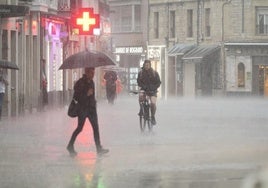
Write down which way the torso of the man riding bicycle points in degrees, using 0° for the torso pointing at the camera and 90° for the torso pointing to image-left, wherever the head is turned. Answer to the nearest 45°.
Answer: approximately 0°

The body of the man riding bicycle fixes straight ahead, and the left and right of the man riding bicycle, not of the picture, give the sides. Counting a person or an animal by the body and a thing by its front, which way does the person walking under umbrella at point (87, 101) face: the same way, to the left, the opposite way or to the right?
to the left

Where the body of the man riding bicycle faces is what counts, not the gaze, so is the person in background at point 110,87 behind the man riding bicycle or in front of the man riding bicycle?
behind

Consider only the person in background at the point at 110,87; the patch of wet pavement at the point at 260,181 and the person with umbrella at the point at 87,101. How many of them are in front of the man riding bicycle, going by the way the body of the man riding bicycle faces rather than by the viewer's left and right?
2

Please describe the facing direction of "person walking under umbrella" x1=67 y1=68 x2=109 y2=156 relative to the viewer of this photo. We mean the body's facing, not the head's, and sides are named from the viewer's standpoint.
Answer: facing to the right of the viewer

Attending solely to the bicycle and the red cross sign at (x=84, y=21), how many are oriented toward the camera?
2

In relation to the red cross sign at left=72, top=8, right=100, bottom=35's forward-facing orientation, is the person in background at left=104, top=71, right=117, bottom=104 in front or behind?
behind

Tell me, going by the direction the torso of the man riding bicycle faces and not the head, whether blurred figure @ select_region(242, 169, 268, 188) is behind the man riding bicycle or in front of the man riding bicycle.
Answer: in front

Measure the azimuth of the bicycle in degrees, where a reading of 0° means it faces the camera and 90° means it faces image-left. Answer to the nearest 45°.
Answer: approximately 0°

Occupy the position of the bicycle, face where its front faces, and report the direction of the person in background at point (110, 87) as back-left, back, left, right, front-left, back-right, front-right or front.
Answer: back
